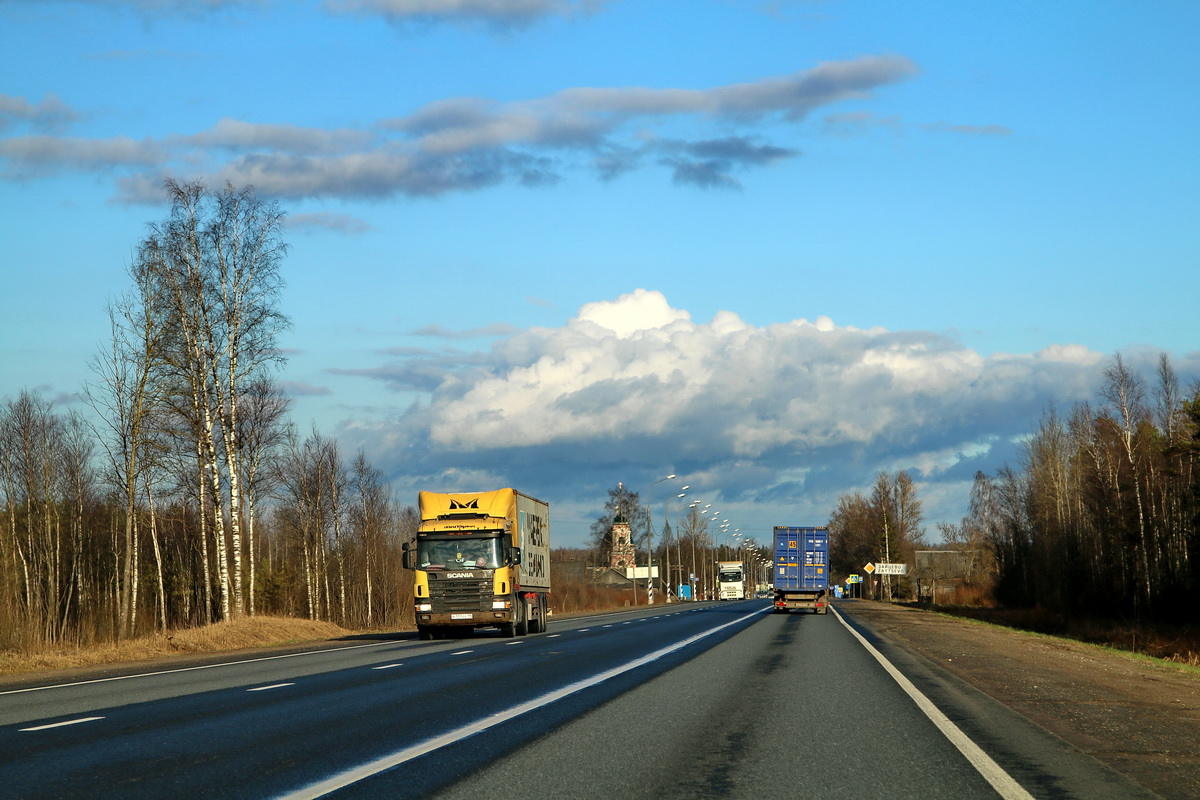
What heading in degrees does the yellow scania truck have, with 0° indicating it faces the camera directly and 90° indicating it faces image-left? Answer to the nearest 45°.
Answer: approximately 0°
